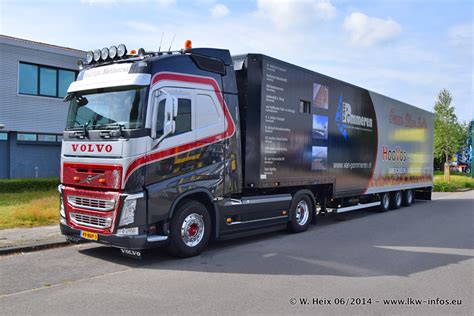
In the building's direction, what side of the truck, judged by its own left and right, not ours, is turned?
right

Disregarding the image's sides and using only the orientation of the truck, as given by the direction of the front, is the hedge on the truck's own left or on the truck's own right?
on the truck's own right

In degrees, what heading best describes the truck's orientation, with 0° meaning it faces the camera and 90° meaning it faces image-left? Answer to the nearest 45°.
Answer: approximately 45°
